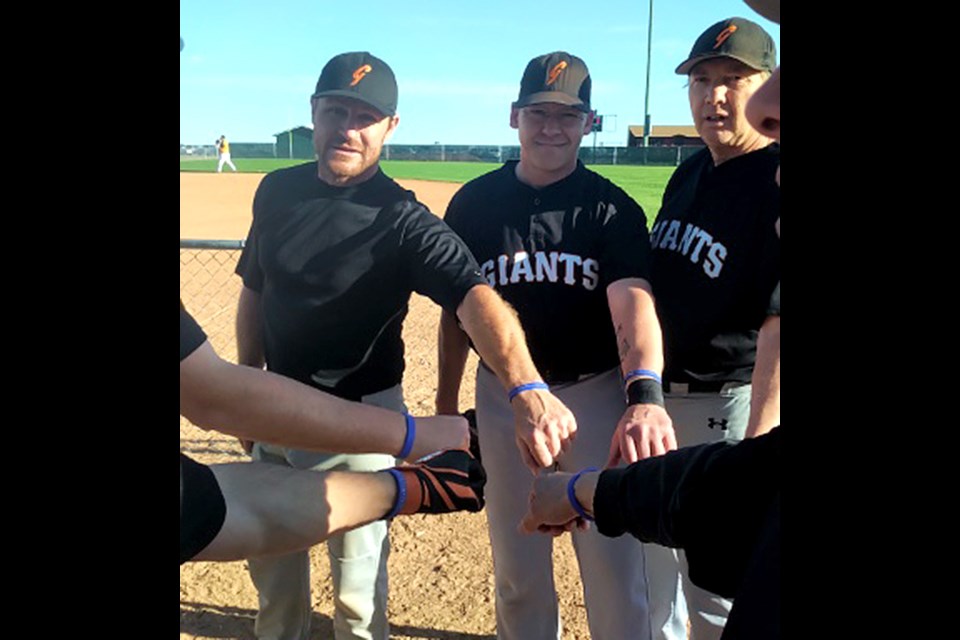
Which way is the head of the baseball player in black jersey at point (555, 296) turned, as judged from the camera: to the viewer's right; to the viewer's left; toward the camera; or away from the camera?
toward the camera

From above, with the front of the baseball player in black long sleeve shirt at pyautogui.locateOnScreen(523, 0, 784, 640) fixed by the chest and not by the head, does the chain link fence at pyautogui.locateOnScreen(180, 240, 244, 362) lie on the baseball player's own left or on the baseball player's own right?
on the baseball player's own right

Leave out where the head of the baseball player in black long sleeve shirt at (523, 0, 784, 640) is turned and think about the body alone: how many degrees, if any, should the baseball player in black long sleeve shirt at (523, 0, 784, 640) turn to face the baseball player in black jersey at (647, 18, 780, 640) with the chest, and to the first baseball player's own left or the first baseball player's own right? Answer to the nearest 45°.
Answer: approximately 90° to the first baseball player's own right

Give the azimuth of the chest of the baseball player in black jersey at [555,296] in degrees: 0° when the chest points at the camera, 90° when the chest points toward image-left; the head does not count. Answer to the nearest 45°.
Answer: approximately 0°

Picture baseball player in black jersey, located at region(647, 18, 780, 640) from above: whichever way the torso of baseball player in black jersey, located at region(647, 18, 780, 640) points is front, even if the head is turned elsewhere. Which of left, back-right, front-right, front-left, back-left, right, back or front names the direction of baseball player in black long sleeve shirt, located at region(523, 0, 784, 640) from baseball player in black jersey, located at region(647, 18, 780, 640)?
front-left

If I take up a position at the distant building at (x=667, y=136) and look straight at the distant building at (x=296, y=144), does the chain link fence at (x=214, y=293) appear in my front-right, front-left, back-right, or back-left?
front-left

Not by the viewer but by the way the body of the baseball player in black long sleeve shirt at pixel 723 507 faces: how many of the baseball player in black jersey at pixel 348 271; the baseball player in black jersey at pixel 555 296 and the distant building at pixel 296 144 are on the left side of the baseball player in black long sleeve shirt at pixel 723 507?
0

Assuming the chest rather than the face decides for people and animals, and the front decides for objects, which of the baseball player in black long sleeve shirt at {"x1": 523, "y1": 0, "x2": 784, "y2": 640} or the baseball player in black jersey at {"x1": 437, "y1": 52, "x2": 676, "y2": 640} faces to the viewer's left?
the baseball player in black long sleeve shirt at {"x1": 523, "y1": 0, "x2": 784, "y2": 640}

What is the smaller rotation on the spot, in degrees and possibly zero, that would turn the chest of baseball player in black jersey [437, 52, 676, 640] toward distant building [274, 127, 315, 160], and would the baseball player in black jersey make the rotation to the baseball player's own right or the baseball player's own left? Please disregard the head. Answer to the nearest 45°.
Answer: approximately 180°

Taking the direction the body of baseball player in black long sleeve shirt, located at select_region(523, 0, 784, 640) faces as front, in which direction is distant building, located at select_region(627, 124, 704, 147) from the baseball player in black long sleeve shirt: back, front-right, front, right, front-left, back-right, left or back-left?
right

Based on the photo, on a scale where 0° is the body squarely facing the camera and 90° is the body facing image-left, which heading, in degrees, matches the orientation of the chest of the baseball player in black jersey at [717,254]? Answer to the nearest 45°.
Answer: approximately 45°

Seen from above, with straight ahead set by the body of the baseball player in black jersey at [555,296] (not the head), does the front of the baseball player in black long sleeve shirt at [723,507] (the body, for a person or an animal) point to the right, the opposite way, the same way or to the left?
to the right

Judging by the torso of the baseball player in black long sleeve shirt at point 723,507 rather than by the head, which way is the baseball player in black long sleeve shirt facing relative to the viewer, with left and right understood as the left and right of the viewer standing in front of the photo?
facing to the left of the viewer
